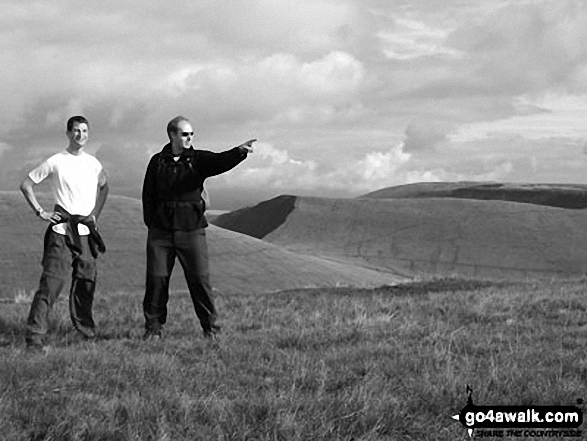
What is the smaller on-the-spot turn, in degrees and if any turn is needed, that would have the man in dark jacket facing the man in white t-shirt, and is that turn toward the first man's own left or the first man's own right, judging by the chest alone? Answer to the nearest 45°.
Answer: approximately 90° to the first man's own right

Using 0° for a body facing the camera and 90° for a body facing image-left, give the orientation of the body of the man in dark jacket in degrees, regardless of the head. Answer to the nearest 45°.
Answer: approximately 0°

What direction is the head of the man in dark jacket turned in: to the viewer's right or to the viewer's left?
to the viewer's right
